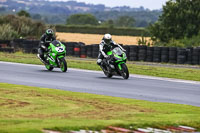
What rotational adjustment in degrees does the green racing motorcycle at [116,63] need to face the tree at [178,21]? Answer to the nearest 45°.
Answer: approximately 135° to its left

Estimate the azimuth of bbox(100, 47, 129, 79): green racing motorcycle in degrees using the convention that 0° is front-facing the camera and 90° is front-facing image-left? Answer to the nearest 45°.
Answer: approximately 315°

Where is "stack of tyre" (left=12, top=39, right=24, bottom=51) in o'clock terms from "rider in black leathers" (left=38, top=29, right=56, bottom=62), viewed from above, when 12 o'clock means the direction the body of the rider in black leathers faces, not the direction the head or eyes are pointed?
The stack of tyre is roughly at 7 o'clock from the rider in black leathers.

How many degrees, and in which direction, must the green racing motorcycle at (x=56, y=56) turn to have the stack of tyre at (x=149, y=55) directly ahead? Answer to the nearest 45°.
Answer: approximately 90° to its left

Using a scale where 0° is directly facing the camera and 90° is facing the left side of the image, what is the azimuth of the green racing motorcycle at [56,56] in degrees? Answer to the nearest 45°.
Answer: approximately 315°

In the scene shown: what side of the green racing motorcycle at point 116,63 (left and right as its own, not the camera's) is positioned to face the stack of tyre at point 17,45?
back

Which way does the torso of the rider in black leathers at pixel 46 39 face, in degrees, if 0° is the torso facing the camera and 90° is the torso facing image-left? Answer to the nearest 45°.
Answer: approximately 315°

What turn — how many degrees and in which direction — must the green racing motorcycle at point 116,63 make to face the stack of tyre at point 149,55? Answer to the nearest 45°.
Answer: approximately 135° to its left

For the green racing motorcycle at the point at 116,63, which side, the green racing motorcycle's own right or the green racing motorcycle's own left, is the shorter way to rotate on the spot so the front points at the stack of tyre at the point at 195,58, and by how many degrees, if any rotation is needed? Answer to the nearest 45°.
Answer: approximately 90° to the green racing motorcycle's own left
